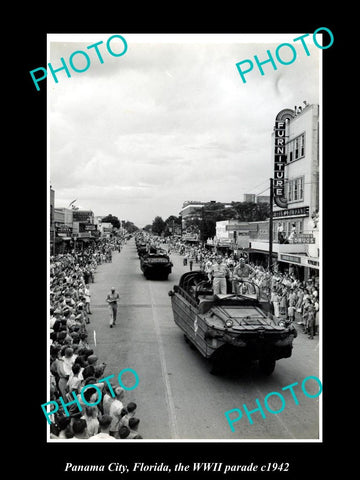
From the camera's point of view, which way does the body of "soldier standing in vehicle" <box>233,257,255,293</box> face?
toward the camera

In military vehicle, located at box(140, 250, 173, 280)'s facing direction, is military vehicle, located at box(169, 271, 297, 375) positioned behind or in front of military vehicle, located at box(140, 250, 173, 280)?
in front

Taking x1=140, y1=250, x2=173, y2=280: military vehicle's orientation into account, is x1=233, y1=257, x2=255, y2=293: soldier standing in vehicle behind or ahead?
ahead

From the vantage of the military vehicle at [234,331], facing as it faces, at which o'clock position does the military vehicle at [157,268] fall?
the military vehicle at [157,268] is roughly at 7 o'clock from the military vehicle at [234,331].

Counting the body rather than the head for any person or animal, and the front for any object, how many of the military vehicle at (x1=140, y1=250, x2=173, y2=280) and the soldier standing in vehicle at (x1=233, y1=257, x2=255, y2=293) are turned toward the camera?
2

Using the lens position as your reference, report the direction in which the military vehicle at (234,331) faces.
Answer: facing the viewer and to the right of the viewer

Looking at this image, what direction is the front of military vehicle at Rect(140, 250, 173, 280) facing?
toward the camera
